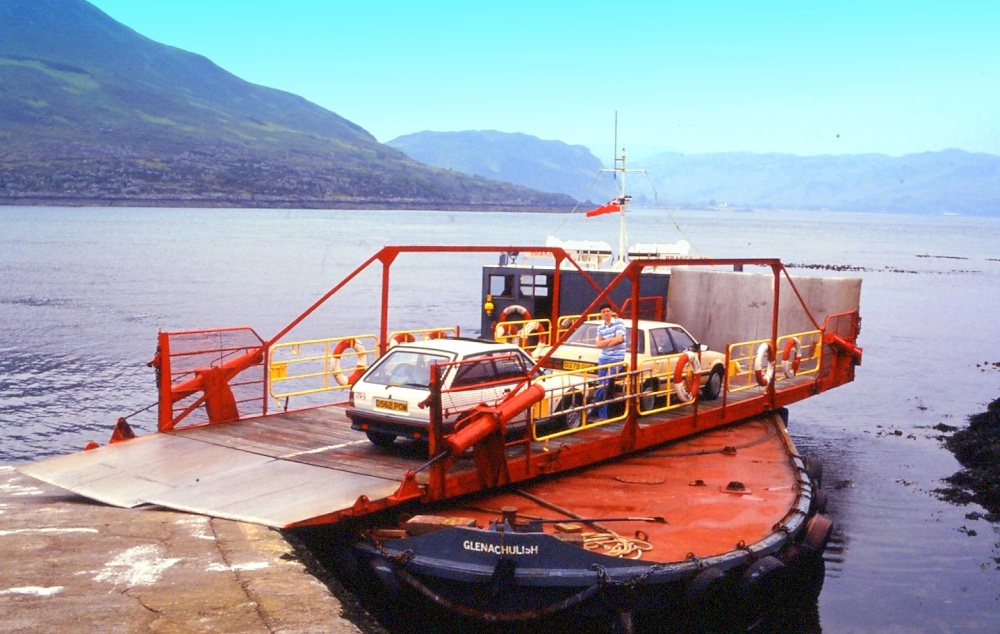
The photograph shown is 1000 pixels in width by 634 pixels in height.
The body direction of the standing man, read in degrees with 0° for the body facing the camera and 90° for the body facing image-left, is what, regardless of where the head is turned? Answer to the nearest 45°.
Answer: approximately 45°

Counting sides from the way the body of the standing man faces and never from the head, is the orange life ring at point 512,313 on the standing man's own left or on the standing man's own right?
on the standing man's own right

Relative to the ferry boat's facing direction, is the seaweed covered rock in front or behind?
behind
